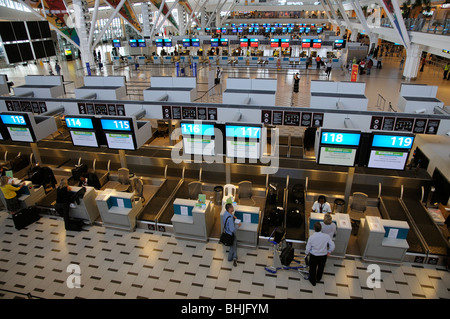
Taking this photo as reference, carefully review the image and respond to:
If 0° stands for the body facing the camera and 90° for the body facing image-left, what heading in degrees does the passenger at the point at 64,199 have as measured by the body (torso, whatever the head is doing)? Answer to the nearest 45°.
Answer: approximately 225°

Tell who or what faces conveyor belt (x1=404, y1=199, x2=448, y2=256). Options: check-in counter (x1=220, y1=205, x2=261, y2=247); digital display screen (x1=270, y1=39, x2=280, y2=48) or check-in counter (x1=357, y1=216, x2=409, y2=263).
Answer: the digital display screen

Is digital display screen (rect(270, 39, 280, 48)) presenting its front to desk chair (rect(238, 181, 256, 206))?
yes

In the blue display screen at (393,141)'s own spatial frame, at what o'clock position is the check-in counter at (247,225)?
The check-in counter is roughly at 2 o'clock from the blue display screen.

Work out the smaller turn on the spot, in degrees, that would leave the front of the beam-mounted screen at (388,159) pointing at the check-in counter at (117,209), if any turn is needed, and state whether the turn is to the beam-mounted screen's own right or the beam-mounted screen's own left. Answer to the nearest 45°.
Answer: approximately 45° to the beam-mounted screen's own right

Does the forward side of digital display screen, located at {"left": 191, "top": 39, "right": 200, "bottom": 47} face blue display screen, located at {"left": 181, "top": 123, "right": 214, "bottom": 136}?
yes

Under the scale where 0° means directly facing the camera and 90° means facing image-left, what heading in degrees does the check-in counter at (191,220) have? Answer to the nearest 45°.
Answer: approximately 0°
